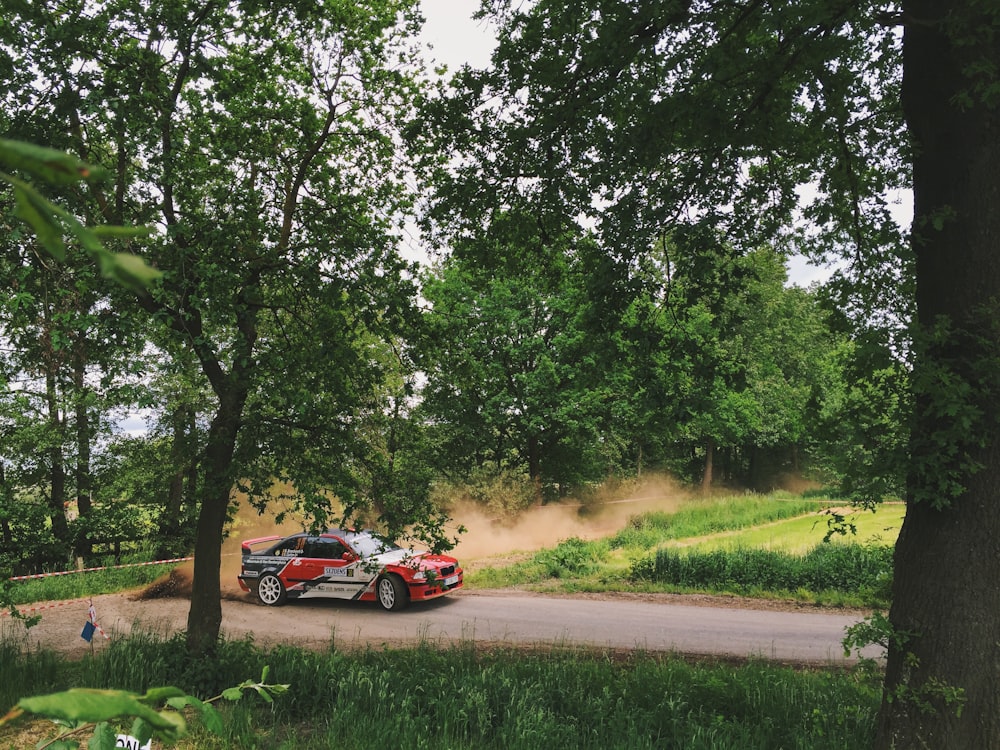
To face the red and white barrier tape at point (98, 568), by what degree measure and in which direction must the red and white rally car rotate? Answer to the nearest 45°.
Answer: approximately 180°

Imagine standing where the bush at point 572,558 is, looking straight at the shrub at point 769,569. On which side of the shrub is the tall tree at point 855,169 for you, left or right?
right

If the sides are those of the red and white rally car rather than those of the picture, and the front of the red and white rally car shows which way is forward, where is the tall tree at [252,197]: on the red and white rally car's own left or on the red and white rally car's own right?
on the red and white rally car's own right

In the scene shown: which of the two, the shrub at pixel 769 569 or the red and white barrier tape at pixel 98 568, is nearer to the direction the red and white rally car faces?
the shrub

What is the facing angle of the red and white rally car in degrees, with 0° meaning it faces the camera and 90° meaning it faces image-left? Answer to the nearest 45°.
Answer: approximately 315°
